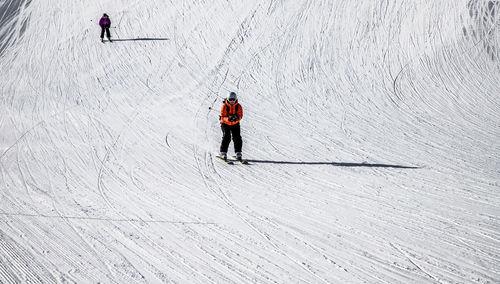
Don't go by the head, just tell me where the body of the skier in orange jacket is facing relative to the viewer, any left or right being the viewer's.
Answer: facing the viewer
